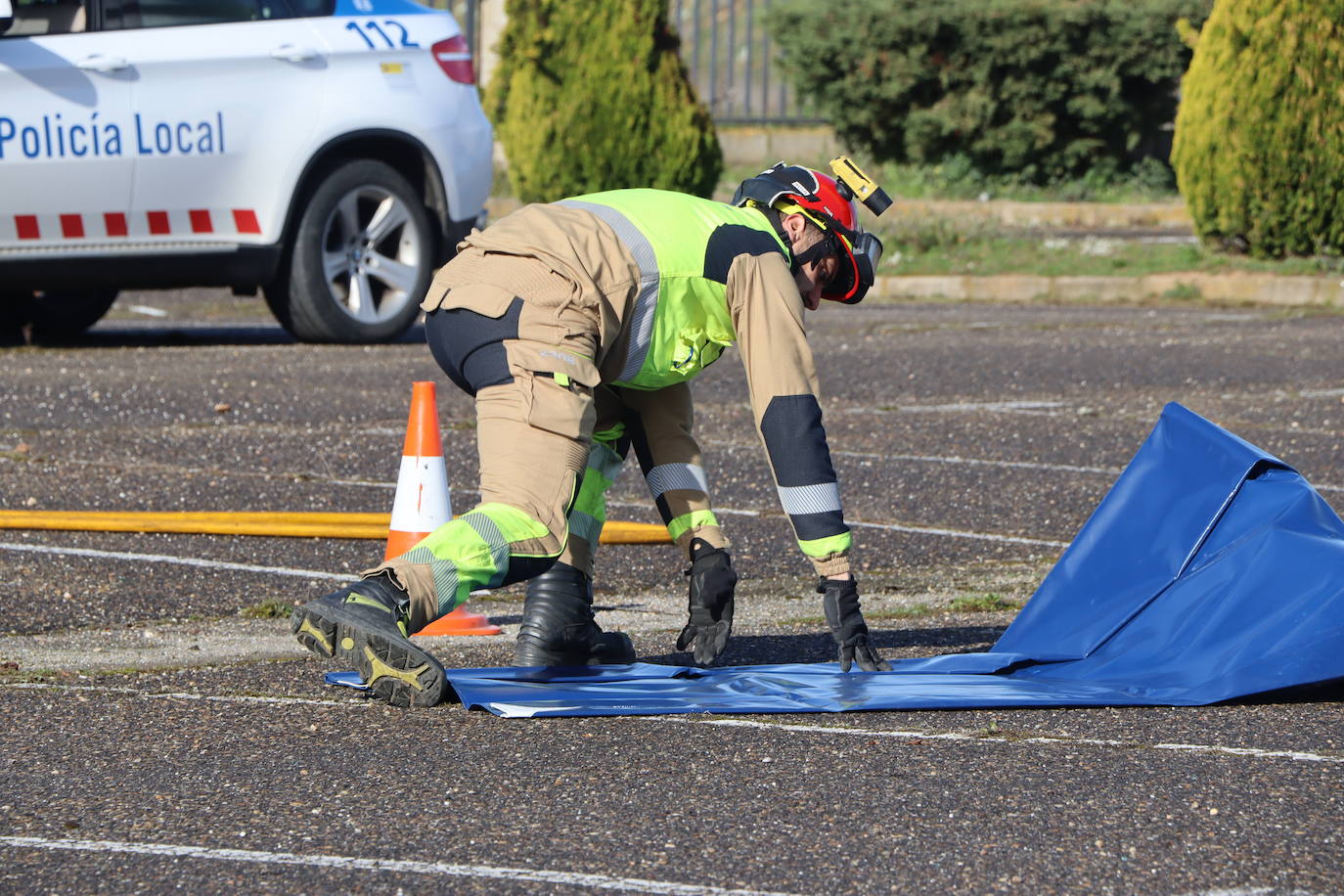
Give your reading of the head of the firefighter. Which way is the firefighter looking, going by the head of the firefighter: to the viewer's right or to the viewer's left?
to the viewer's right

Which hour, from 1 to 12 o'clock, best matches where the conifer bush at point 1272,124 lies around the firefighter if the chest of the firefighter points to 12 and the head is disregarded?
The conifer bush is roughly at 10 o'clock from the firefighter.

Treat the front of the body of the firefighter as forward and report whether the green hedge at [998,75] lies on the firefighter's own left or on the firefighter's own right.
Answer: on the firefighter's own left

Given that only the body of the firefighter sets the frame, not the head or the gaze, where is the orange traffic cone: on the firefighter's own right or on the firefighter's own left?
on the firefighter's own left

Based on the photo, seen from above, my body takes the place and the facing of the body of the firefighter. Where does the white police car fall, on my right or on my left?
on my left

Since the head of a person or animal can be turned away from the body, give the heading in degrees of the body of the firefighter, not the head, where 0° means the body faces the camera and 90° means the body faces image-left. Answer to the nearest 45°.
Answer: approximately 270°

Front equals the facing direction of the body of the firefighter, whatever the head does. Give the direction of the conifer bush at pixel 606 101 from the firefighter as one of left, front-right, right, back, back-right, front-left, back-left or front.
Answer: left
